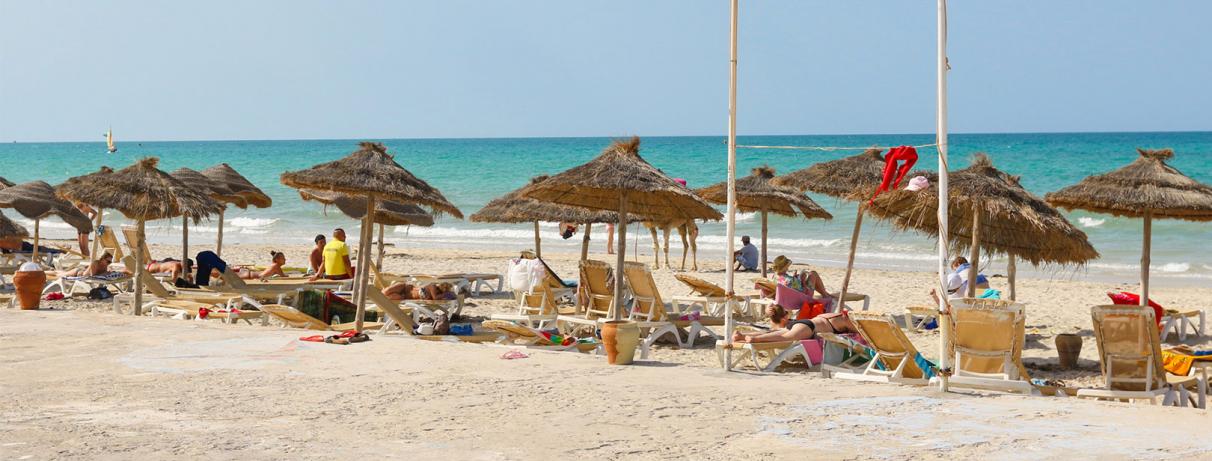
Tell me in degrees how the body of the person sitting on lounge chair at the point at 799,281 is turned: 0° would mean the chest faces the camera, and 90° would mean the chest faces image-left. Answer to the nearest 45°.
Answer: approximately 270°

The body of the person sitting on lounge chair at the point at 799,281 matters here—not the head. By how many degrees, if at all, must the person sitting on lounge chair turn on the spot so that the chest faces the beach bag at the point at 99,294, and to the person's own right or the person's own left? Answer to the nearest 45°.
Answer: approximately 180°

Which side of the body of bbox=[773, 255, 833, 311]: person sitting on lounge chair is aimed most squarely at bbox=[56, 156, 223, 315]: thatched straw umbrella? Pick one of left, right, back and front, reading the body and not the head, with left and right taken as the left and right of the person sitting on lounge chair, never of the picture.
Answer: back

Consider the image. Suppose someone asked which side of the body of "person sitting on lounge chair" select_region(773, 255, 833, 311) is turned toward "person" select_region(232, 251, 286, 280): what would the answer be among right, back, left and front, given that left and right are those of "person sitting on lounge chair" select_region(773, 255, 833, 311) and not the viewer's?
back

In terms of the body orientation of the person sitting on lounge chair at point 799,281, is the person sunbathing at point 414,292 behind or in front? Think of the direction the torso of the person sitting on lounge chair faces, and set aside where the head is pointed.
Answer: behind
